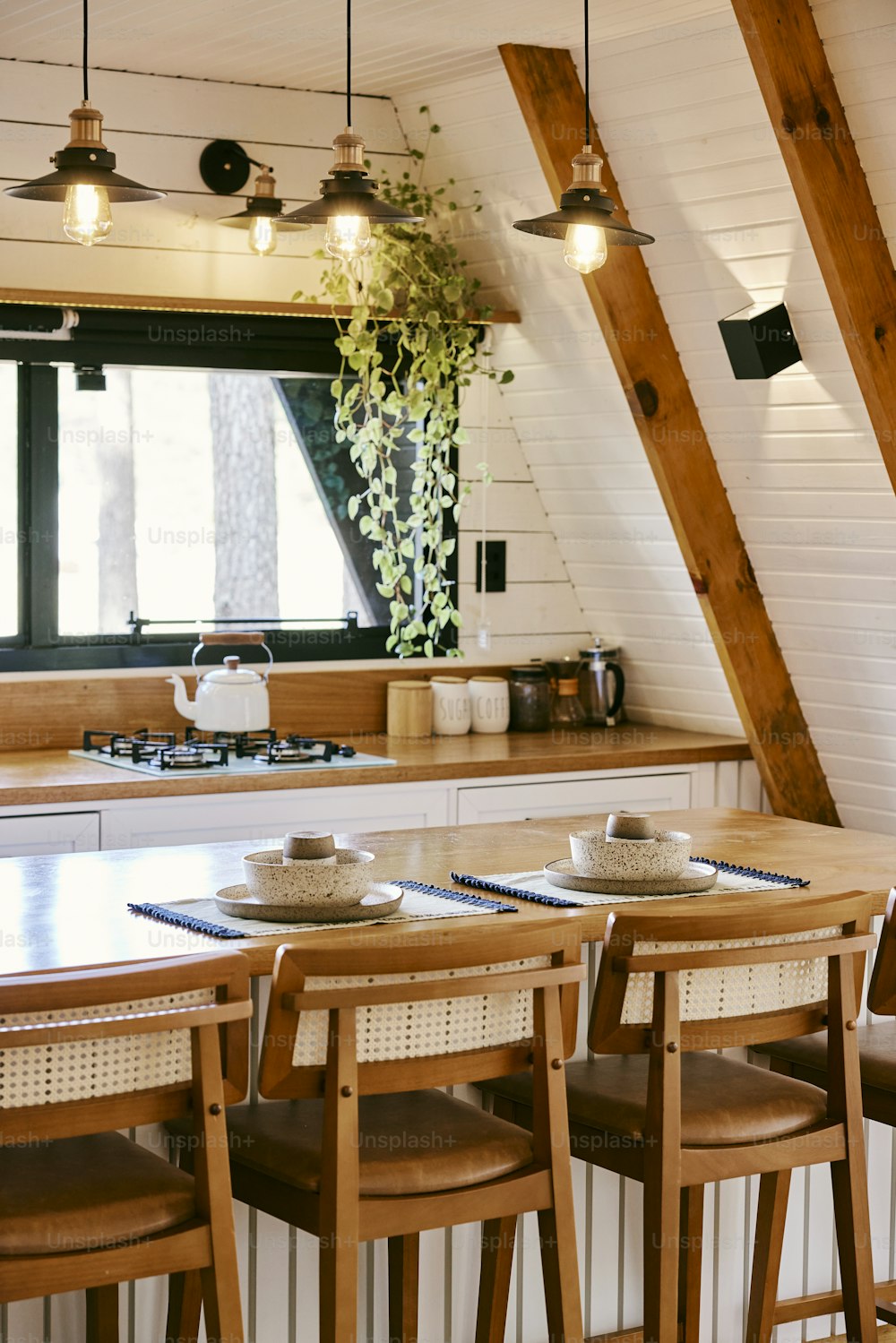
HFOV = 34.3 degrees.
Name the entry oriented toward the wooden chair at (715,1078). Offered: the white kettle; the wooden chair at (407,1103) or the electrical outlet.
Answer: the electrical outlet

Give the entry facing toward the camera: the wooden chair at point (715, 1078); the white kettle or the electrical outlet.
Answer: the electrical outlet

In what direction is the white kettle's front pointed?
to the viewer's left

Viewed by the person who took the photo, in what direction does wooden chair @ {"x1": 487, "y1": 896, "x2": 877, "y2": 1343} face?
facing away from the viewer and to the left of the viewer

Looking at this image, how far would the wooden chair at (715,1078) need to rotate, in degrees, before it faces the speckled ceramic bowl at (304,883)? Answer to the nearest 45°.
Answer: approximately 45° to its left

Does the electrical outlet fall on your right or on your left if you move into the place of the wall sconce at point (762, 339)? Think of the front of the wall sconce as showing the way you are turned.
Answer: on your right

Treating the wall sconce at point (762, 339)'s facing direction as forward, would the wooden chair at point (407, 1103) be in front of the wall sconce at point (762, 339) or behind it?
in front

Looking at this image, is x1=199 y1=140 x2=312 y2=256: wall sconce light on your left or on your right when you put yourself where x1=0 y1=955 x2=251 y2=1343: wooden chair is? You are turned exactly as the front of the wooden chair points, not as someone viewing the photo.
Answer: on your right

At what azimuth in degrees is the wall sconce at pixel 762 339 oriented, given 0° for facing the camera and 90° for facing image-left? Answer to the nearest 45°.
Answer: approximately 45°

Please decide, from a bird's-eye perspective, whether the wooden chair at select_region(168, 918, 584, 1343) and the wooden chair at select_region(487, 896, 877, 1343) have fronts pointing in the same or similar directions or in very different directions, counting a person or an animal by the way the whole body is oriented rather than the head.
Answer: same or similar directions

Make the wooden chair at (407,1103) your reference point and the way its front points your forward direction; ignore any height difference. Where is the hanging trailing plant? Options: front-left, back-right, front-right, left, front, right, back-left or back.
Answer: front-right

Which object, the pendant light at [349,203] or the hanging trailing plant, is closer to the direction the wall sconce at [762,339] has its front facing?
the pendant light

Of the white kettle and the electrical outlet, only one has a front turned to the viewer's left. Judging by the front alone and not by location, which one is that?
the white kettle

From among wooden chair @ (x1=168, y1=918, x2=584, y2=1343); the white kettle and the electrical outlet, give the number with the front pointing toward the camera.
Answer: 1

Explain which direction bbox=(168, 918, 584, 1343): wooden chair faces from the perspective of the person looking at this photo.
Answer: facing away from the viewer and to the left of the viewer

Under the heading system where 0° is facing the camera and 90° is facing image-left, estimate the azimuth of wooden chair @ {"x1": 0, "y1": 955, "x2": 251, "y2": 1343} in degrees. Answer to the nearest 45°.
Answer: approximately 135°

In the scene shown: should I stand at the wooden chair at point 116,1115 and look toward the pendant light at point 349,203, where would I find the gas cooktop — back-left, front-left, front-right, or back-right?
front-left
